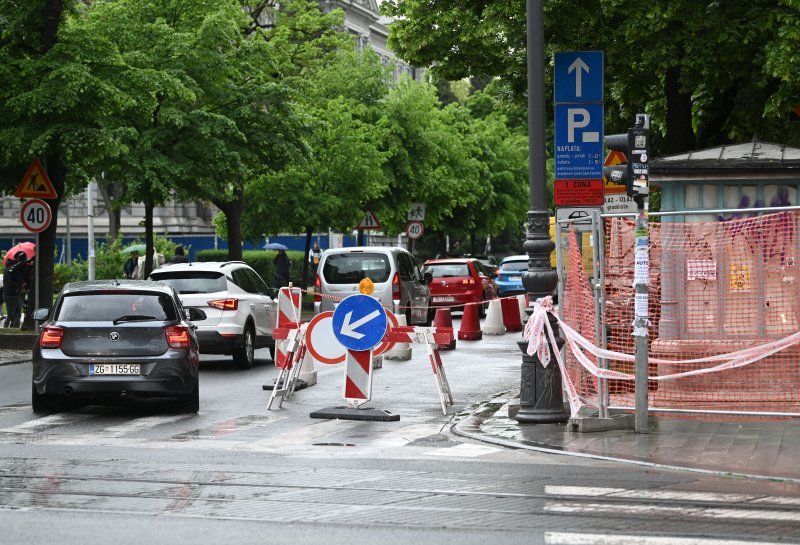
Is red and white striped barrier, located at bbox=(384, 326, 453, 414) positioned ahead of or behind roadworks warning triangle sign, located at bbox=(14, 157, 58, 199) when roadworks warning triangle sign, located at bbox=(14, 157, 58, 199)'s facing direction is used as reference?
ahead

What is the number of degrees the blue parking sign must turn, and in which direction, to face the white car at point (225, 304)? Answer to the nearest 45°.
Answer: approximately 135° to its right

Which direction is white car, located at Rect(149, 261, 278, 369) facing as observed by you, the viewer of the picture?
facing away from the viewer and to the right of the viewer

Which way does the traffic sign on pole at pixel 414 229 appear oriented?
toward the camera

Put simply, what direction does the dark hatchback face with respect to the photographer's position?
facing away from the viewer

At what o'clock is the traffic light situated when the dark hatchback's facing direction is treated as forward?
The traffic light is roughly at 4 o'clock from the dark hatchback.

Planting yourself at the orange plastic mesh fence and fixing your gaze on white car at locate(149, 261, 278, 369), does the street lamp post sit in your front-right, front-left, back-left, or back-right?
front-left

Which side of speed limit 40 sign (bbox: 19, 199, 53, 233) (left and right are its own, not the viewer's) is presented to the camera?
front

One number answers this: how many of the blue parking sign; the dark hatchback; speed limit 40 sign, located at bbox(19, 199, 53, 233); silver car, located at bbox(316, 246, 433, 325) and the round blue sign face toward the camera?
3

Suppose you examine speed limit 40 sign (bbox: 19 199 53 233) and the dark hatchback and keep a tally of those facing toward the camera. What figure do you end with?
1

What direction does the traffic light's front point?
to the viewer's left

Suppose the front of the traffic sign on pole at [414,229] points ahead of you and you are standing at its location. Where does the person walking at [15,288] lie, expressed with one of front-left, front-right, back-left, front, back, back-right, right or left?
front-right

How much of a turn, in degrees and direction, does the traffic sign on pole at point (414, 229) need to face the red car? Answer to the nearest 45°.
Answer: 0° — it already faces it

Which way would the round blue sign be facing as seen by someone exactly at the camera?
facing the viewer

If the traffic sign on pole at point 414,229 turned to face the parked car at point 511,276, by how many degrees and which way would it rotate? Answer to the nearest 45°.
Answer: approximately 45° to its left

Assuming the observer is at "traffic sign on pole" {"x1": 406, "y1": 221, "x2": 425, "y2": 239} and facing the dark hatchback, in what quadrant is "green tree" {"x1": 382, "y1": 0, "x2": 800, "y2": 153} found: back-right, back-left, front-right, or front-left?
front-left

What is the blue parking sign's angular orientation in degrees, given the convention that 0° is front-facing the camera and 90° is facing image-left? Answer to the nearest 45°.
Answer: approximately 0°
